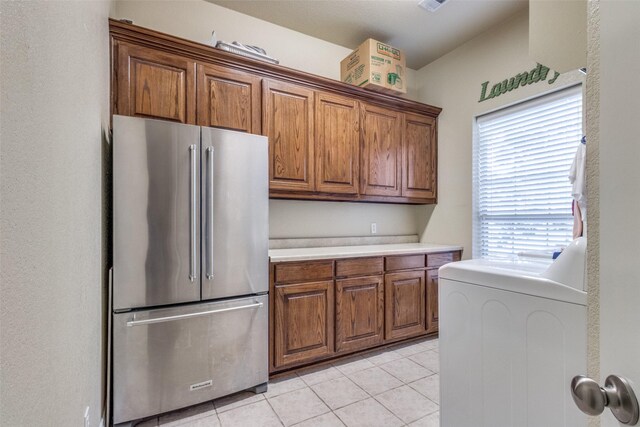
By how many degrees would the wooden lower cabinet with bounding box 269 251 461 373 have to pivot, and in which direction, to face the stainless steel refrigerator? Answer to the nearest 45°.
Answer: approximately 90° to its right

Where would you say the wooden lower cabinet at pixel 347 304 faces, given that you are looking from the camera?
facing the viewer and to the right of the viewer

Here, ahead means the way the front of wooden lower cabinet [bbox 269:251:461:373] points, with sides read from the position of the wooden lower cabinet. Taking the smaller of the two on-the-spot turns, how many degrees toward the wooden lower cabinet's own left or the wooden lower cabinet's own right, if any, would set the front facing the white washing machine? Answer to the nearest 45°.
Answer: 0° — it already faces it

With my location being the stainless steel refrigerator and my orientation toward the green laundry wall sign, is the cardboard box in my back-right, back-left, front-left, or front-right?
front-left

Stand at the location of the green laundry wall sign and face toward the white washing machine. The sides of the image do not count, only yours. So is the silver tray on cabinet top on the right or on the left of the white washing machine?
right
